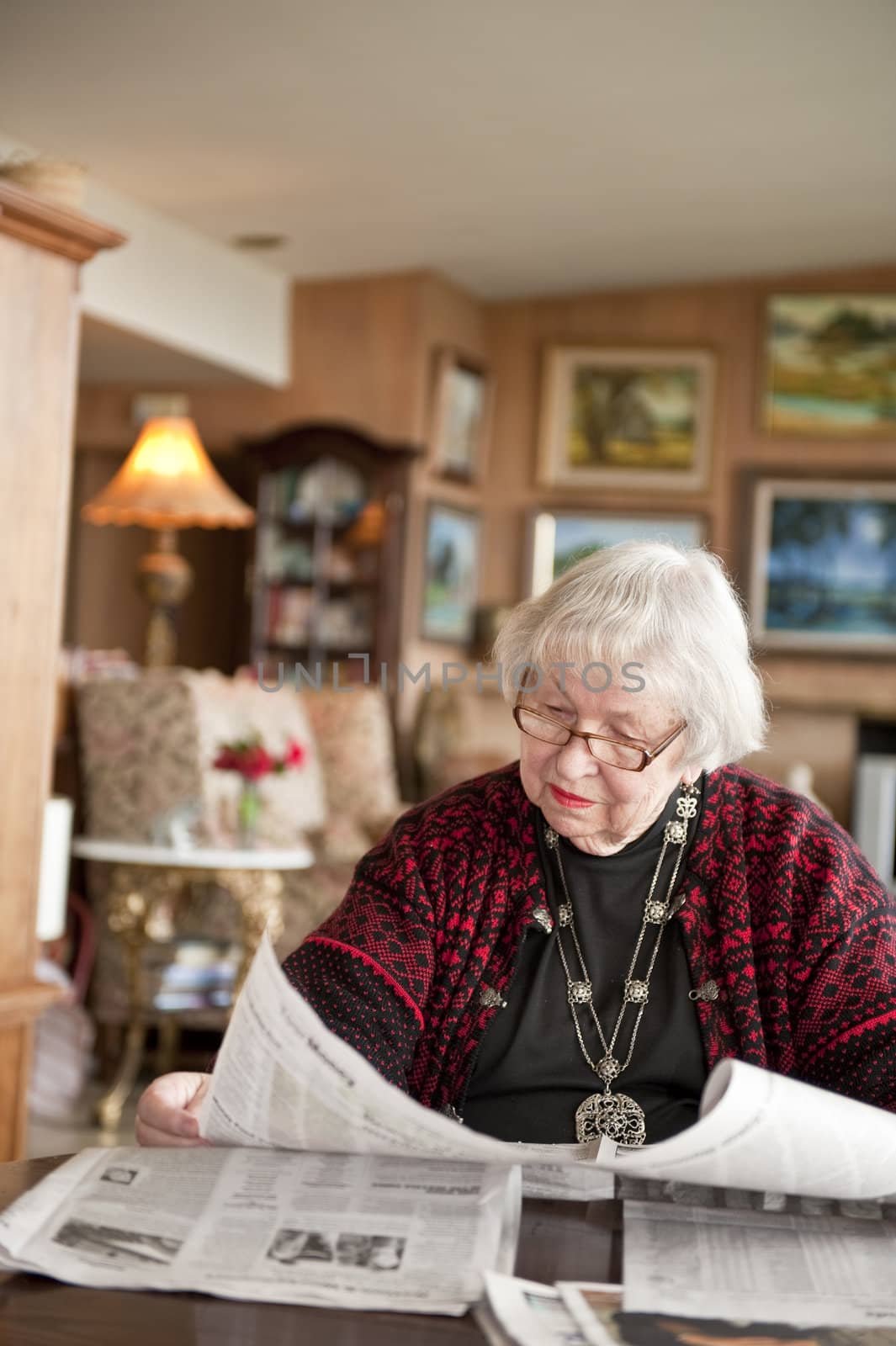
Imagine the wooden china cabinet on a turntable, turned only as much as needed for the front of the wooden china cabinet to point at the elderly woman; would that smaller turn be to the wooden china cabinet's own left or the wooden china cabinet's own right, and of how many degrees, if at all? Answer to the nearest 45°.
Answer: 0° — it already faces them

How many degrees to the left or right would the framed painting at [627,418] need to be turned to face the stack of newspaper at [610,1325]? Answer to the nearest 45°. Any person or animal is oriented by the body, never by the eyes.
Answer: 0° — it already faces it

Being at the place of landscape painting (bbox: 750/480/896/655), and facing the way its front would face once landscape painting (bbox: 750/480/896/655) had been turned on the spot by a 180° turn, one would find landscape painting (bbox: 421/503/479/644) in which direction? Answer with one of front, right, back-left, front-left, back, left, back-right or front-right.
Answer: left

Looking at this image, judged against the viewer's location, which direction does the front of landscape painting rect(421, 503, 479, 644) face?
facing the viewer and to the right of the viewer

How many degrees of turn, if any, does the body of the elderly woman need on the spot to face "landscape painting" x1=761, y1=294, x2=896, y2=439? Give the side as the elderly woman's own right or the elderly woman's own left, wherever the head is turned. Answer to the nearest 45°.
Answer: approximately 180°

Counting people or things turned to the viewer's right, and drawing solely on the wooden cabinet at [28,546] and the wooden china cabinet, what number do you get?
1

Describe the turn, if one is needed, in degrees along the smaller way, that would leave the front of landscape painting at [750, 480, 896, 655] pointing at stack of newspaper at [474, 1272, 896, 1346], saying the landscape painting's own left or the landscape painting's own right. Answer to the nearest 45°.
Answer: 0° — it already faces it

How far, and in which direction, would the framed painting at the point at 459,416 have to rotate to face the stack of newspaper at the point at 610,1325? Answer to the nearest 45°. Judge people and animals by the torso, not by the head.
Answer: approximately 45° to its right

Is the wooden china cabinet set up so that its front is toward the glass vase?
yes
